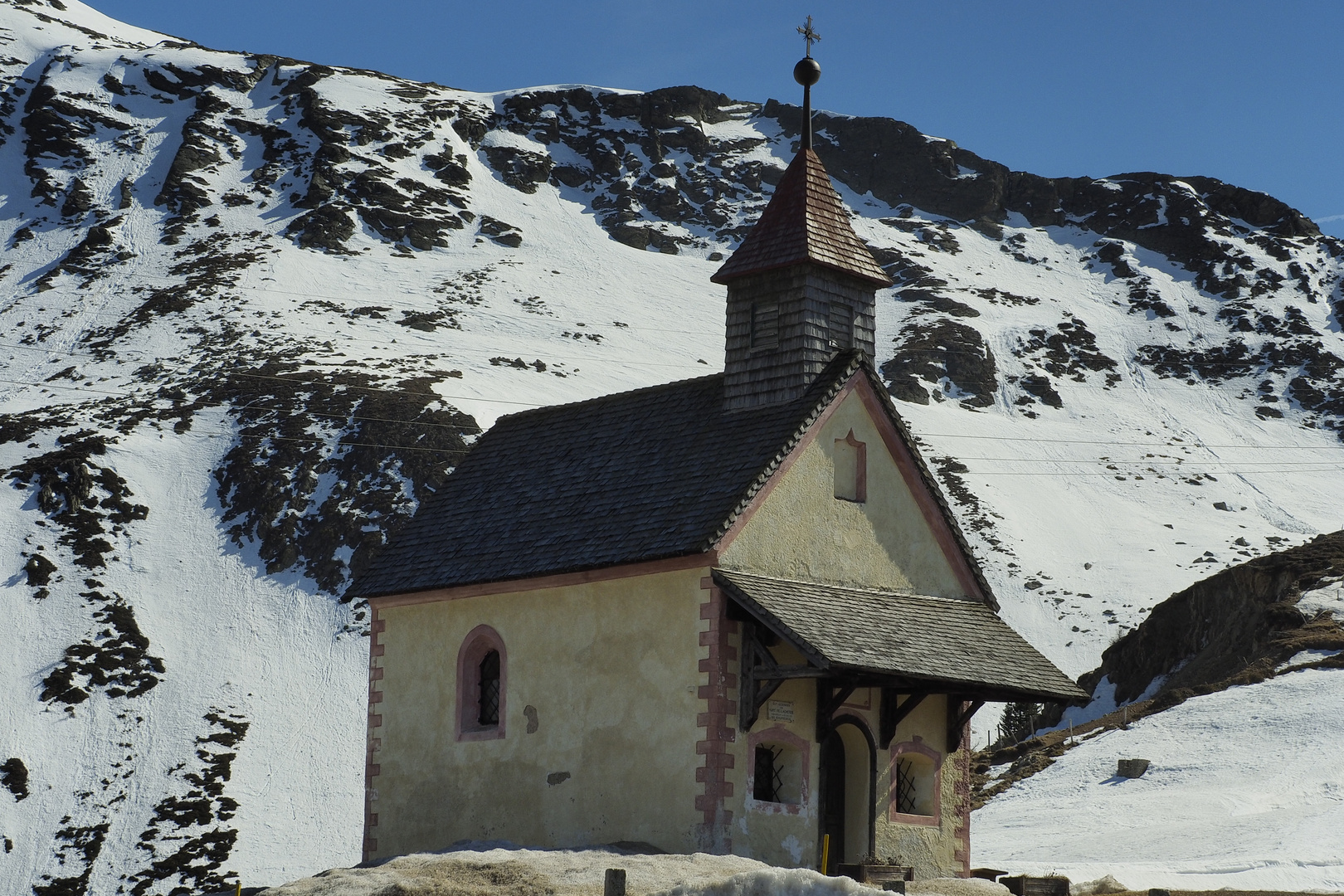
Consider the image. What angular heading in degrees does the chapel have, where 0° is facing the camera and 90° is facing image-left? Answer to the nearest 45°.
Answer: approximately 315°
